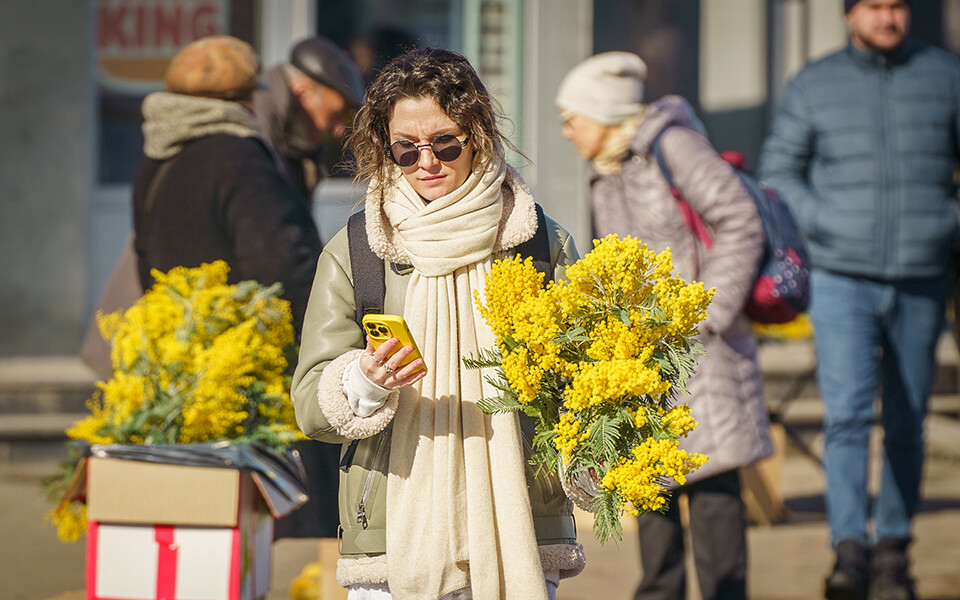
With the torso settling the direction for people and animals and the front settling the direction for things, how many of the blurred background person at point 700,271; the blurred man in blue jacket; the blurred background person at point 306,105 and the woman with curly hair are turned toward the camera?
2

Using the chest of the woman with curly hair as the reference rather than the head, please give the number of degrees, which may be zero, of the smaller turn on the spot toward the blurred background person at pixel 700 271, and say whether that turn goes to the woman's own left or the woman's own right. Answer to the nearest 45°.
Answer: approximately 135° to the woman's own left

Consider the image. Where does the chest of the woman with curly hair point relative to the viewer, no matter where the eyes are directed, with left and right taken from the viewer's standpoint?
facing the viewer

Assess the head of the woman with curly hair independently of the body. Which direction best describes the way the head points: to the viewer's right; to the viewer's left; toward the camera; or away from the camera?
toward the camera

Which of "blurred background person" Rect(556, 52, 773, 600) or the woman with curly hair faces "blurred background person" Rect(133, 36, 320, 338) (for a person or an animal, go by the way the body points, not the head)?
"blurred background person" Rect(556, 52, 773, 600)

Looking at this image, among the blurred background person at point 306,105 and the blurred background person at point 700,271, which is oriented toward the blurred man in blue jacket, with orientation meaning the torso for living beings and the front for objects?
the blurred background person at point 306,105

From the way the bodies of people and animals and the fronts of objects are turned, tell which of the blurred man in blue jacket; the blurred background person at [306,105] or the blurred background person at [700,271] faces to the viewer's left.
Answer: the blurred background person at [700,271]

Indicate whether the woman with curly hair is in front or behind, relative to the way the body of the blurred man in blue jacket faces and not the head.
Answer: in front

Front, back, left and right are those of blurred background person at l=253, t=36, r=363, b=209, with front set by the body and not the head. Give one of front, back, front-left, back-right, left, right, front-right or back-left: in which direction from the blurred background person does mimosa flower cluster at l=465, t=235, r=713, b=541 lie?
right

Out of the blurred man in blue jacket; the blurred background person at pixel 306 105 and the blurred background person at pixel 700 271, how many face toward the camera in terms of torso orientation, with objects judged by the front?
1

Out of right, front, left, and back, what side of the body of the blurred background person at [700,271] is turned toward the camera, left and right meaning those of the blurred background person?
left

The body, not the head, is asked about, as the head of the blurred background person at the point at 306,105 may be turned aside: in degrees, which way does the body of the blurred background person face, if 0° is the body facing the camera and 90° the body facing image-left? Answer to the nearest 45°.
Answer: approximately 270°

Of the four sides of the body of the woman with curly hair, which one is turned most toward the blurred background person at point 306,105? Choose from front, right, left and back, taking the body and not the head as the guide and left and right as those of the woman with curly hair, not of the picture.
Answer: back

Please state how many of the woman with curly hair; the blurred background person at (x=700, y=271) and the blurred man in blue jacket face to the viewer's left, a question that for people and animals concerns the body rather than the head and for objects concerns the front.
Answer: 1

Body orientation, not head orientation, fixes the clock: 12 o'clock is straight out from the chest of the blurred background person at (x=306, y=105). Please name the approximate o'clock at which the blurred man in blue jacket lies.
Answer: The blurred man in blue jacket is roughly at 12 o'clock from the blurred background person.

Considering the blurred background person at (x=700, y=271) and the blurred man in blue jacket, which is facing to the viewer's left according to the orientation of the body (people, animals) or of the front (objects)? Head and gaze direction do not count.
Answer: the blurred background person
